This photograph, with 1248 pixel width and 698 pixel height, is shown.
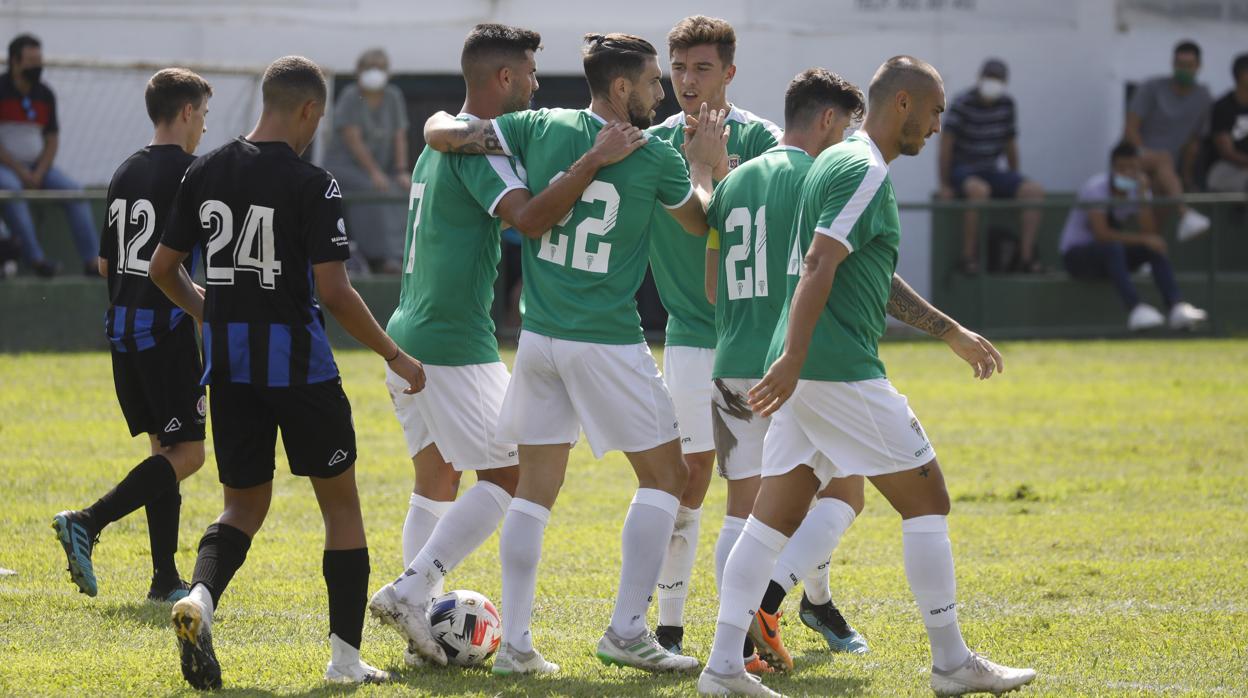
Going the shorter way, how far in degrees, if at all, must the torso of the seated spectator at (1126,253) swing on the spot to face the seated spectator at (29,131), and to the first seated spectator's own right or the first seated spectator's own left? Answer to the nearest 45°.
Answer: approximately 90° to the first seated spectator's own right

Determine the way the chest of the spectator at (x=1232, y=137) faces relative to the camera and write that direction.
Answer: toward the camera

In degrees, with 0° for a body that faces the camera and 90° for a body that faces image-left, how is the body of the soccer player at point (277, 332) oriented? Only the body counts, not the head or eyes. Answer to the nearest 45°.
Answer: approximately 225°

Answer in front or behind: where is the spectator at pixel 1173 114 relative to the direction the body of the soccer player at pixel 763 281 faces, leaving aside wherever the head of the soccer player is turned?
in front

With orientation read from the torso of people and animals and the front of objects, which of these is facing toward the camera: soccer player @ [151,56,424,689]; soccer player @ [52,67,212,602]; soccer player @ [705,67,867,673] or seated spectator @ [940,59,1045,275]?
the seated spectator

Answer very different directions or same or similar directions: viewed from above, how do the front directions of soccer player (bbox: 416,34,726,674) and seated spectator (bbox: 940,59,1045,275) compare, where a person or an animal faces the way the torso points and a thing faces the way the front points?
very different directions

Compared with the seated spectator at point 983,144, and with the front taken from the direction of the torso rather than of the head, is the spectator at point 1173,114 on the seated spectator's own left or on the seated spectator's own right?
on the seated spectator's own left

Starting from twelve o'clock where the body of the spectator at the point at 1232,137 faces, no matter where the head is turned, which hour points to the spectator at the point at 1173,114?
the spectator at the point at 1173,114 is roughly at 3 o'clock from the spectator at the point at 1232,137.

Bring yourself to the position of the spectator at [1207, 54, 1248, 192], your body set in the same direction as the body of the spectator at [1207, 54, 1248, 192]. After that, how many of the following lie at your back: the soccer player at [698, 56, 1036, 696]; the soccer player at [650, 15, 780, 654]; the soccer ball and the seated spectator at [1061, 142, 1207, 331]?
0

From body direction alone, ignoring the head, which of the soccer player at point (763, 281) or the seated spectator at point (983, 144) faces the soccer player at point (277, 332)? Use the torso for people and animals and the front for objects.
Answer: the seated spectator

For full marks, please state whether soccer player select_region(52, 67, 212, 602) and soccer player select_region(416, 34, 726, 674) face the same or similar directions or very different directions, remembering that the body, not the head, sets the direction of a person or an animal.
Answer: same or similar directions

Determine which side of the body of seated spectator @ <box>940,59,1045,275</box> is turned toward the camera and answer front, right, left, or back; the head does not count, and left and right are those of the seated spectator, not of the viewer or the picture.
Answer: front

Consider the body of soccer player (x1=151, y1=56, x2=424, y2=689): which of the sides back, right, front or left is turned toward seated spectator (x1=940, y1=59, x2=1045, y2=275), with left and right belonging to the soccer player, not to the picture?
front

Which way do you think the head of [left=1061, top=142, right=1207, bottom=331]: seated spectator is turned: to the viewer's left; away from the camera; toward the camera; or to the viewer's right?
toward the camera

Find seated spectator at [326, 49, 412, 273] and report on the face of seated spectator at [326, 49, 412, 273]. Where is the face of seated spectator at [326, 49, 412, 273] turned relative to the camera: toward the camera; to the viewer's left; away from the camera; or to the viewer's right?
toward the camera

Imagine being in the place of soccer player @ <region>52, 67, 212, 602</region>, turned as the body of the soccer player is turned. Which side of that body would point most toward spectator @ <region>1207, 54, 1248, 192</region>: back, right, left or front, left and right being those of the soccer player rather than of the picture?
front

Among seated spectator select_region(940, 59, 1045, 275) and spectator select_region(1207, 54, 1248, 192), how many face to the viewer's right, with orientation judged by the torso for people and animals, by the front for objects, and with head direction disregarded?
0

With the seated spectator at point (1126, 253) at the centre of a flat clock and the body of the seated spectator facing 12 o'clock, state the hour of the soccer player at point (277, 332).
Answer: The soccer player is roughly at 2 o'clock from the seated spectator.
